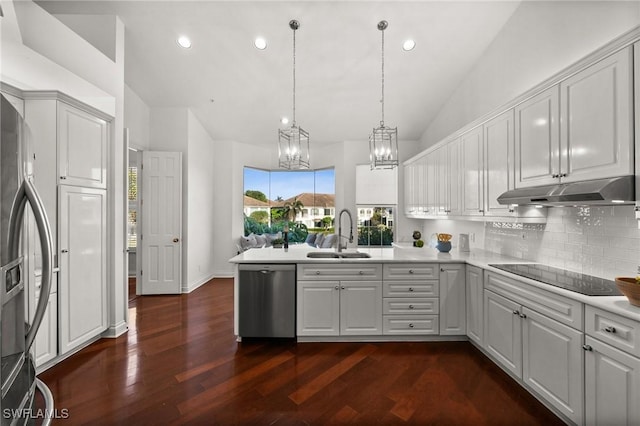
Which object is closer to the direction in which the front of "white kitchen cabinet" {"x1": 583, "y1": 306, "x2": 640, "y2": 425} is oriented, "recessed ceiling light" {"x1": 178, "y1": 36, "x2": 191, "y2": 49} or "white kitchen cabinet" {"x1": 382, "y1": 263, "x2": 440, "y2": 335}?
the recessed ceiling light

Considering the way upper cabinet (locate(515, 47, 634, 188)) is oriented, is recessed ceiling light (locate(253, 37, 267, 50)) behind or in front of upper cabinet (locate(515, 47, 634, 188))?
in front

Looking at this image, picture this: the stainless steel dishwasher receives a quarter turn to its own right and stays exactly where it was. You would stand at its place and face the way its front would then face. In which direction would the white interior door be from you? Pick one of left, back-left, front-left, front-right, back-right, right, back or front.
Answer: front-right

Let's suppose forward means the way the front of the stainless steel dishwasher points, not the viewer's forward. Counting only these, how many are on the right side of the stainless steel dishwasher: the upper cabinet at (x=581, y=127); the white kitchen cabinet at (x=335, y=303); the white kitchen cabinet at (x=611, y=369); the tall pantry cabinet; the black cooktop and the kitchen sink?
1

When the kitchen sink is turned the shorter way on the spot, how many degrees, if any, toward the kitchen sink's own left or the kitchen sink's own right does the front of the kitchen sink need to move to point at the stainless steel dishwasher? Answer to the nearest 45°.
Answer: approximately 45° to the kitchen sink's own right

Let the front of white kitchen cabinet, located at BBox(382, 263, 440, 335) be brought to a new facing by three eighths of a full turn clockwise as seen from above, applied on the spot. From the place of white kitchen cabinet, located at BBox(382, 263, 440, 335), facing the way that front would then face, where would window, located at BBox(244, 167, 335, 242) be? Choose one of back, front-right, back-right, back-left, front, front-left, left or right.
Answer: front

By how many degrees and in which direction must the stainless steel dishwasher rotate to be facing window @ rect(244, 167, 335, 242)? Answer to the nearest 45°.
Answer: approximately 180°

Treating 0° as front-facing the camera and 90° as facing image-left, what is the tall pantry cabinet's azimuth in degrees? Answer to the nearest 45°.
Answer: approximately 315°

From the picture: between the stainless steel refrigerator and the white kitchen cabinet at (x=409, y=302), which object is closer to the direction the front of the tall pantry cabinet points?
the white kitchen cabinet

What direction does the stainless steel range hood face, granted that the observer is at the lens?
facing the viewer and to the left of the viewer

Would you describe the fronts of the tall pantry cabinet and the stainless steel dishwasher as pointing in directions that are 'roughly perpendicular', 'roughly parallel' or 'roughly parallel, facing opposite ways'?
roughly perpendicular

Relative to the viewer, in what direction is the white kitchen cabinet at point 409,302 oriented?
toward the camera

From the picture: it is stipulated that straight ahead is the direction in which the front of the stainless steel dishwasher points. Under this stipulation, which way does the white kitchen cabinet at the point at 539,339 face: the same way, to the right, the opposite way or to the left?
to the right

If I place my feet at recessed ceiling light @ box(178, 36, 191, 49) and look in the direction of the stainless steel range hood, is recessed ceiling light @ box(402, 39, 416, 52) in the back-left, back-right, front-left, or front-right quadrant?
front-left

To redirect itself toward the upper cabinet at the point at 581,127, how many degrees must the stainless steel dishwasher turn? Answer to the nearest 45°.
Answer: approximately 45° to its left

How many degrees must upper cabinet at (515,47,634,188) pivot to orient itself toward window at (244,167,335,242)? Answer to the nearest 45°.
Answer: approximately 45° to its right

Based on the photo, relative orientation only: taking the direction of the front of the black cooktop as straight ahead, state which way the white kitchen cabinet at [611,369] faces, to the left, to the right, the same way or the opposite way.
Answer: the same way

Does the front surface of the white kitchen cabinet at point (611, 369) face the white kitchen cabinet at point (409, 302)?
no
